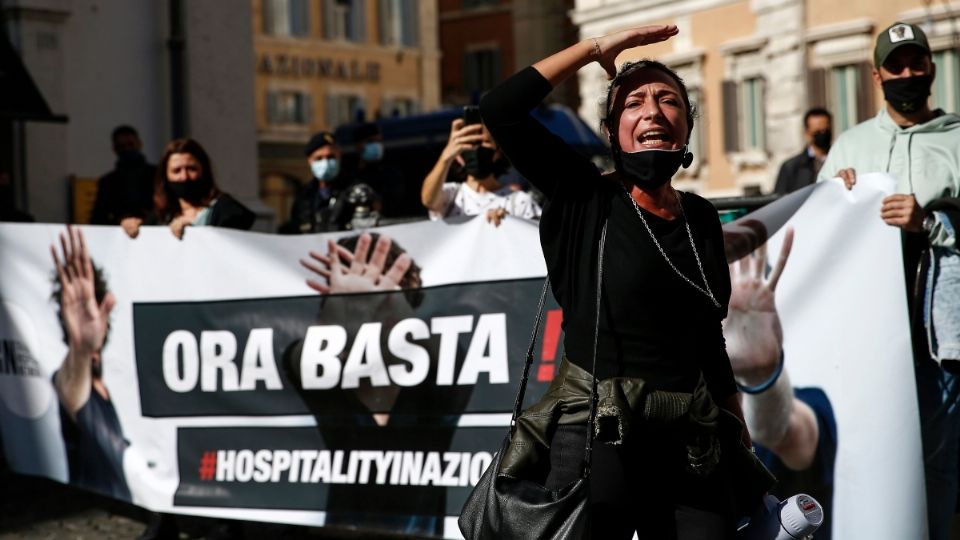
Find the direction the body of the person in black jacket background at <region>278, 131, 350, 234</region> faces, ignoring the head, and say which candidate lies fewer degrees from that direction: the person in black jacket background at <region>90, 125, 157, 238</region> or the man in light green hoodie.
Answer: the man in light green hoodie

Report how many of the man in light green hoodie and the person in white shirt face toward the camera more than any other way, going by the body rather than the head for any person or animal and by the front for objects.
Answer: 2

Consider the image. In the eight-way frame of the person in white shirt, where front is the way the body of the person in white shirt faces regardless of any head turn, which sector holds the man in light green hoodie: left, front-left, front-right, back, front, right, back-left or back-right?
front-left

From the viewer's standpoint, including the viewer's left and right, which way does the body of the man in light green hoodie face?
facing the viewer

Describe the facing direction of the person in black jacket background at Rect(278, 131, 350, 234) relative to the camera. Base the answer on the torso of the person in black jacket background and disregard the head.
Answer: toward the camera

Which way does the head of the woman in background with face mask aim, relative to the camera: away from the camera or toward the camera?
toward the camera

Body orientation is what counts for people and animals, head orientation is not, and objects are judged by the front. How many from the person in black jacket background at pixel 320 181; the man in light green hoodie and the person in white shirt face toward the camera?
3

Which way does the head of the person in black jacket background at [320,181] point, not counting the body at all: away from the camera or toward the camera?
toward the camera

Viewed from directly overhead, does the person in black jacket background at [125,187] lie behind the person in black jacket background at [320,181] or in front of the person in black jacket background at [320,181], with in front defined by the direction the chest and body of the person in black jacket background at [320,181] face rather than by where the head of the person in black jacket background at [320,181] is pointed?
behind

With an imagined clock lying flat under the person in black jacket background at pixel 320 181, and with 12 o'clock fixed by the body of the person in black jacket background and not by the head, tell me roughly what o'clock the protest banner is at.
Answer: The protest banner is roughly at 12 o'clock from the person in black jacket background.

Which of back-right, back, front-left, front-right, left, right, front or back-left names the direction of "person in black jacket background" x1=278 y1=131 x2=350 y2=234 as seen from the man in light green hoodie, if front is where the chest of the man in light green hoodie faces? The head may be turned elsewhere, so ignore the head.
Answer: back-right
